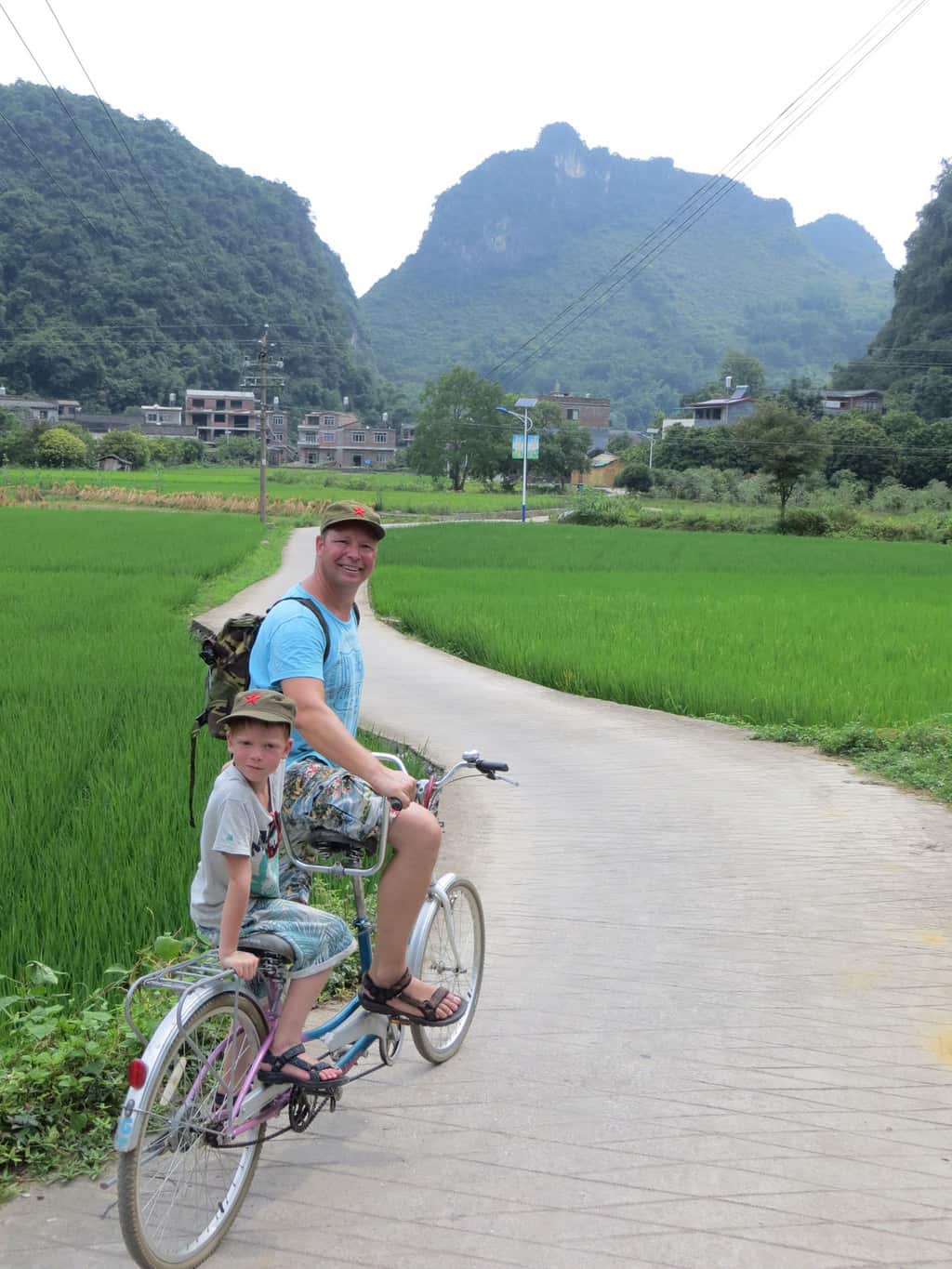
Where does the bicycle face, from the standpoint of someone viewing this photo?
facing away from the viewer and to the right of the viewer
